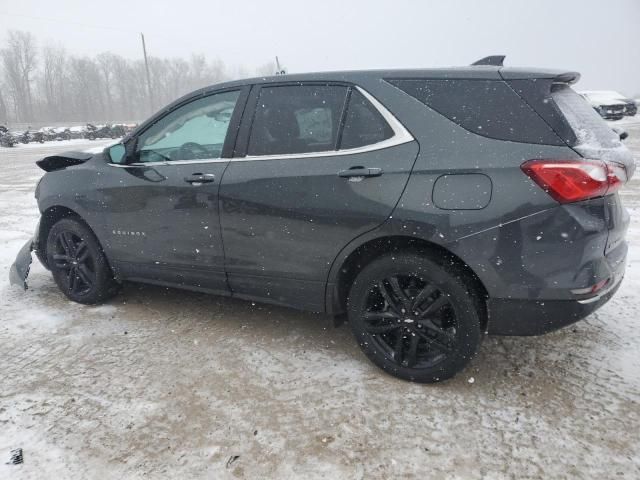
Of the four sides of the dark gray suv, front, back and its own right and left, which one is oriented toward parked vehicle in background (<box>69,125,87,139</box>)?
front

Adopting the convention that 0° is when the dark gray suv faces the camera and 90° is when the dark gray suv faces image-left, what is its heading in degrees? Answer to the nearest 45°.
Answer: approximately 135°

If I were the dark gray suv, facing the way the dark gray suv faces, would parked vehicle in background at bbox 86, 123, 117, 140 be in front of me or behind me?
in front

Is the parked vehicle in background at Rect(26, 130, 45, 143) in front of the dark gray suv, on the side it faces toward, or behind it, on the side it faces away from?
in front

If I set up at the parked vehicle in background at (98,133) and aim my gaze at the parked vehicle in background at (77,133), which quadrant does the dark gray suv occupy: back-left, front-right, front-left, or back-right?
back-left

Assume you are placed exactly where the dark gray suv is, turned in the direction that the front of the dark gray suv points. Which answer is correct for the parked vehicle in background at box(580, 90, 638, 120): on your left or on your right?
on your right
